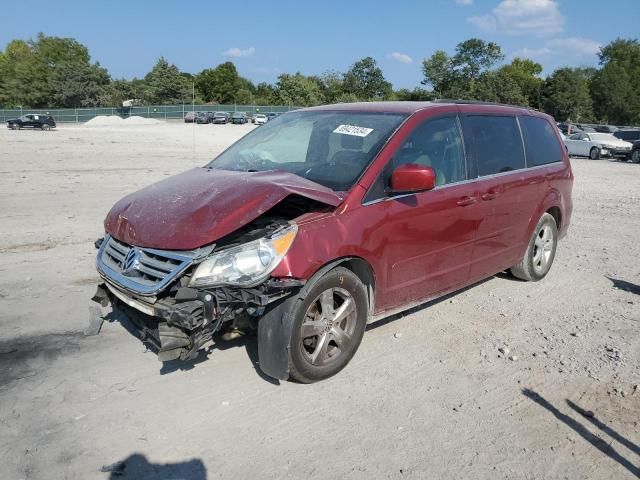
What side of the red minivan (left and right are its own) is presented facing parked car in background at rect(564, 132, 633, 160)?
back

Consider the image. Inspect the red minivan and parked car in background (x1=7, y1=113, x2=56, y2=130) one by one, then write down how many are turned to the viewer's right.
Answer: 0

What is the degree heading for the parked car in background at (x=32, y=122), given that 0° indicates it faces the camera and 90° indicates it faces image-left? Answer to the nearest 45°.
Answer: approximately 90°

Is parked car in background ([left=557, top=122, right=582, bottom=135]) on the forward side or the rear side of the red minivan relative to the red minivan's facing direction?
on the rear side

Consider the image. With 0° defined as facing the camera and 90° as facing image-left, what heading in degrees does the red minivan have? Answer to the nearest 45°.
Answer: approximately 45°

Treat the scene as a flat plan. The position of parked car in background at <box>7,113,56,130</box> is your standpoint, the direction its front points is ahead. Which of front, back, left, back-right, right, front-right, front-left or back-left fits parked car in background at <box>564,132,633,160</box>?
back-left

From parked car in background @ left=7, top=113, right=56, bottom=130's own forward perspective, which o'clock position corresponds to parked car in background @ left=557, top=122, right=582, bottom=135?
parked car in background @ left=557, top=122, right=582, bottom=135 is roughly at 7 o'clock from parked car in background @ left=7, top=113, right=56, bottom=130.

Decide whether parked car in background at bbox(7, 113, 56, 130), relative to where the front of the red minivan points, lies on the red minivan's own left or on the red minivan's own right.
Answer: on the red minivan's own right

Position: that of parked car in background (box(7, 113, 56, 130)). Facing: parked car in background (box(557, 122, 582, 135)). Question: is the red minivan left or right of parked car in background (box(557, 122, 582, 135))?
right

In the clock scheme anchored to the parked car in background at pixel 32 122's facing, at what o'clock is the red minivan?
The red minivan is roughly at 9 o'clock from the parked car in background.
